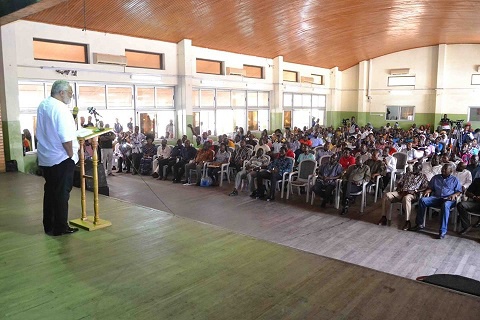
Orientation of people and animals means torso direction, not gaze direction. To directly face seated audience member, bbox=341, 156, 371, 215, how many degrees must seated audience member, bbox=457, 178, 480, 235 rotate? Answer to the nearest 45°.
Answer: approximately 45° to their right

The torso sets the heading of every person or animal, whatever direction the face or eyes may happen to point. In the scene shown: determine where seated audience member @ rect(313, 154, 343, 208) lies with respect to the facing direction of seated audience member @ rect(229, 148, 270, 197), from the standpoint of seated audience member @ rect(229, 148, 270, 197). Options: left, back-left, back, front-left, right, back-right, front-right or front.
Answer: left

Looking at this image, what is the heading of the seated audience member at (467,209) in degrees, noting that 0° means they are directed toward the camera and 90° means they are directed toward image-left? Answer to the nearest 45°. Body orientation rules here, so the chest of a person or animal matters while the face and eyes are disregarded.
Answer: approximately 45°

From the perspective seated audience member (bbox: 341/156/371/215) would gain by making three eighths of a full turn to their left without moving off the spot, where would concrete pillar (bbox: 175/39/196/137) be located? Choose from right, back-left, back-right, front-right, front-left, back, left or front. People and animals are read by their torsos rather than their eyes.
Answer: back-left

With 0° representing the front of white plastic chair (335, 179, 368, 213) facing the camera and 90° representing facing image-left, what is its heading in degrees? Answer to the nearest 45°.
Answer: approximately 45°

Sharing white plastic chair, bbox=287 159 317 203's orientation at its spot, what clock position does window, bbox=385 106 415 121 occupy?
The window is roughly at 5 o'clock from the white plastic chair.

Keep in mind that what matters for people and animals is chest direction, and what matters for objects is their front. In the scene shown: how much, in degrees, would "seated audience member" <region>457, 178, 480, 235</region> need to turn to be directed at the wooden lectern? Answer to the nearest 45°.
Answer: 0° — they already face it

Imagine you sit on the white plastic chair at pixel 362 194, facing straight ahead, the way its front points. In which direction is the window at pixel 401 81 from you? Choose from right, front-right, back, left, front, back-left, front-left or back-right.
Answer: back-right

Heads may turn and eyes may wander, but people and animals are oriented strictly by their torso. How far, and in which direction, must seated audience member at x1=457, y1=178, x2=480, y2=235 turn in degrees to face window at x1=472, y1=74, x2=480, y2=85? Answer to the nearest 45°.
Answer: approximately 135° to their right

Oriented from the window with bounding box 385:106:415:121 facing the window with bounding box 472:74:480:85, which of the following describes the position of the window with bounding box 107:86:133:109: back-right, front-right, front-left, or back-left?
back-right
